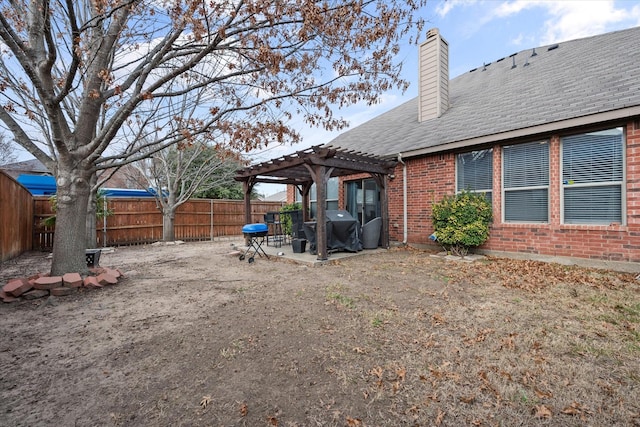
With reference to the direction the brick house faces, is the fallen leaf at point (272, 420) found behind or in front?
behind

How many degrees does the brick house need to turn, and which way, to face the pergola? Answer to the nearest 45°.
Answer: approximately 135° to its left

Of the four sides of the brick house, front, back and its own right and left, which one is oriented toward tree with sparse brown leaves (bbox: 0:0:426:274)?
back

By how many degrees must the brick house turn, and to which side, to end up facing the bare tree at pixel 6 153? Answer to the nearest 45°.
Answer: approximately 135° to its left

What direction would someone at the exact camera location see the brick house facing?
facing away from the viewer and to the right of the viewer
